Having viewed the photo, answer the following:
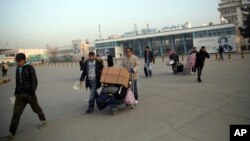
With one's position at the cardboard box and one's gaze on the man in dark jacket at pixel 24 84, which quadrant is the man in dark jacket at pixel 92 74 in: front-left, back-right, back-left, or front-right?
front-right

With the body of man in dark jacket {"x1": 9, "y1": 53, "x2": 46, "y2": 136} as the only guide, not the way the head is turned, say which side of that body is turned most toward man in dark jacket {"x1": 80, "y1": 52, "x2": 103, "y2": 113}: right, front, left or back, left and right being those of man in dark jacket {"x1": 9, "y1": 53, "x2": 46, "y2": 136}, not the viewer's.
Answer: back

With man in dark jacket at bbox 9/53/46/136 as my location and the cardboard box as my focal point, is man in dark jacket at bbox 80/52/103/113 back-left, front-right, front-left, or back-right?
front-left

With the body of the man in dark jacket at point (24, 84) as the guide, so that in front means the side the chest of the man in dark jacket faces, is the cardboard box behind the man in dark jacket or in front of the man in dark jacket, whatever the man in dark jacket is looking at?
behind

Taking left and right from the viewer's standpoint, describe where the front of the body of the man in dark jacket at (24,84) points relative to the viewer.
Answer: facing the viewer and to the left of the viewer
